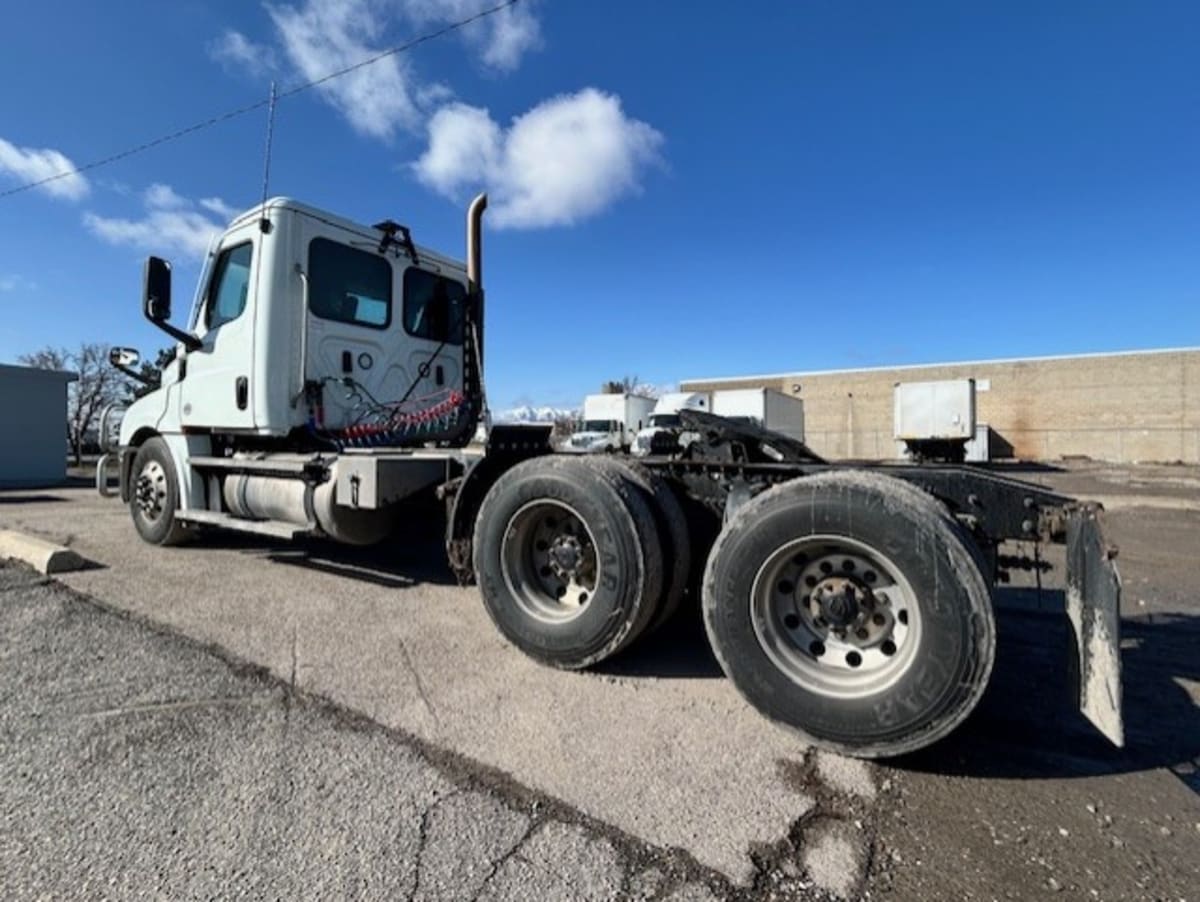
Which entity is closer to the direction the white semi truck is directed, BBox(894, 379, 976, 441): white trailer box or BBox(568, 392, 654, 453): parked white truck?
the parked white truck

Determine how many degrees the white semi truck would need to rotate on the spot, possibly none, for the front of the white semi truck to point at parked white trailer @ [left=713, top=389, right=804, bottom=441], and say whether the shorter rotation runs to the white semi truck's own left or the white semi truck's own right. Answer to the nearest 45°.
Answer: approximately 45° to the white semi truck's own right

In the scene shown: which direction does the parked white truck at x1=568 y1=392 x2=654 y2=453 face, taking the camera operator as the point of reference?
facing the viewer and to the left of the viewer

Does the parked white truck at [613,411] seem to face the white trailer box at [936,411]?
no

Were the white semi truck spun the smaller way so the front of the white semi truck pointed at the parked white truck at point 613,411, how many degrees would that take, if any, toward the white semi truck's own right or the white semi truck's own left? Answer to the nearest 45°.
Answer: approximately 45° to the white semi truck's own right

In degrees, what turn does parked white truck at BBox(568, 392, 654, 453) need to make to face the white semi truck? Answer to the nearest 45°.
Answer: approximately 45° to its left

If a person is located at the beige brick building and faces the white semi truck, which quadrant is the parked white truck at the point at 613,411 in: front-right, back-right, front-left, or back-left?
front-right

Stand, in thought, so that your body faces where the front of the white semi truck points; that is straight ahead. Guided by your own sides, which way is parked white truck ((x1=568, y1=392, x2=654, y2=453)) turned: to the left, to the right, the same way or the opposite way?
to the left

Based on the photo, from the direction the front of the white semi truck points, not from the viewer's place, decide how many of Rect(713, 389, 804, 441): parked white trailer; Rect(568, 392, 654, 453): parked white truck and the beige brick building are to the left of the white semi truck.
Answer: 0

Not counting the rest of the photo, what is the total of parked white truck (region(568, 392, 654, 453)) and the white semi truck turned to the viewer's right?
0

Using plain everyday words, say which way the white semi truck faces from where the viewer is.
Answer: facing away from the viewer and to the left of the viewer

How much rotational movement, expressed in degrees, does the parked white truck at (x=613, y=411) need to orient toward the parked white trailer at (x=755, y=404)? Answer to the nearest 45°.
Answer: approximately 90° to its left

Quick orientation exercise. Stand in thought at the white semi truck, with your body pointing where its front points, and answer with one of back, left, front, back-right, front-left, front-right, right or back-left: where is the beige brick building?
right

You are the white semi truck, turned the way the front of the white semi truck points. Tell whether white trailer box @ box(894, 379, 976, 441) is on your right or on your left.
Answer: on your right
